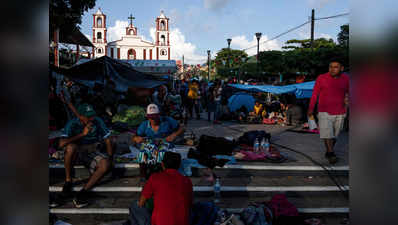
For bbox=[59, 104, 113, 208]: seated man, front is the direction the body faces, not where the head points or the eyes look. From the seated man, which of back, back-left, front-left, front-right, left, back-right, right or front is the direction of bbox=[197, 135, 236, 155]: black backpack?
left

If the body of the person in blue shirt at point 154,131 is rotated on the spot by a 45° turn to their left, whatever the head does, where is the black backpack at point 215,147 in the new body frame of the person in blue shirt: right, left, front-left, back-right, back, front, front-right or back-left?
left

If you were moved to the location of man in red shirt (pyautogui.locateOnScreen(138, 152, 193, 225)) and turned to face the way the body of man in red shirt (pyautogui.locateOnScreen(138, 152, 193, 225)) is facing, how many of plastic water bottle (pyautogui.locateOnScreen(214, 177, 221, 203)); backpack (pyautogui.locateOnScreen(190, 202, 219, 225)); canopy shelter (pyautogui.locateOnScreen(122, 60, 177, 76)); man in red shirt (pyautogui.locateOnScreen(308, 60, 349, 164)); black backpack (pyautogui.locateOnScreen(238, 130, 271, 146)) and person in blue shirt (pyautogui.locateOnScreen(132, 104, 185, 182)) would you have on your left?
0

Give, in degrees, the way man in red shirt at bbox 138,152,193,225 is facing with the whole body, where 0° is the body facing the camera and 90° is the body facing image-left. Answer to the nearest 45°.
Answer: approximately 135°

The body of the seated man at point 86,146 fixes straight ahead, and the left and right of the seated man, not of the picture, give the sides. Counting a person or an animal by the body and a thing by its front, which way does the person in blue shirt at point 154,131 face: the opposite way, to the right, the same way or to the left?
the same way

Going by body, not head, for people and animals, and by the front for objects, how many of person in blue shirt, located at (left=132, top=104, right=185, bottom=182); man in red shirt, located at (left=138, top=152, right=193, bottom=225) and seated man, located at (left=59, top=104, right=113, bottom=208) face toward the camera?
2

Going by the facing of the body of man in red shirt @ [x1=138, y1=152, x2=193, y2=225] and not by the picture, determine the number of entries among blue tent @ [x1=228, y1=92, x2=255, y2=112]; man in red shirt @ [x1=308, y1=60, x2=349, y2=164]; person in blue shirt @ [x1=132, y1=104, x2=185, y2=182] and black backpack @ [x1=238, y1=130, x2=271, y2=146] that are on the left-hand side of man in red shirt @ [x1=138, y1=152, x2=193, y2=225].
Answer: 0

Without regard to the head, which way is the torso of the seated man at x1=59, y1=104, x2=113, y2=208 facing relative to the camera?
toward the camera

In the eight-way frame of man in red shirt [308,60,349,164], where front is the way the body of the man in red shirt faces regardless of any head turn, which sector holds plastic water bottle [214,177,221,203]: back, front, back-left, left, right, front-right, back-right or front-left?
front-right

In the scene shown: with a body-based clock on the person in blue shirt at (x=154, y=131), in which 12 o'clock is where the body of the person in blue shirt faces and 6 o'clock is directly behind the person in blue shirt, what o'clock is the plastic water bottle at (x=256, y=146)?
The plastic water bottle is roughly at 8 o'clock from the person in blue shirt.

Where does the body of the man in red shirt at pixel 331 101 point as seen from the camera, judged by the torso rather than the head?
toward the camera

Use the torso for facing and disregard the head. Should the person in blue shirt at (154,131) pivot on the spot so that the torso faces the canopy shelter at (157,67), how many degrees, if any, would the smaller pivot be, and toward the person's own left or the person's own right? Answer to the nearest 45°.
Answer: approximately 180°

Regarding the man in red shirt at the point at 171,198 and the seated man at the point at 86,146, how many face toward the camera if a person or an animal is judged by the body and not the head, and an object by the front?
1

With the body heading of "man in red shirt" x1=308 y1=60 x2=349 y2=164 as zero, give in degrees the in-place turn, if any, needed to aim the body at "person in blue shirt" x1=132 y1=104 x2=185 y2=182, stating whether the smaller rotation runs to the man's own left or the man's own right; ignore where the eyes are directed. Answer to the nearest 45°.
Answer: approximately 45° to the man's own right

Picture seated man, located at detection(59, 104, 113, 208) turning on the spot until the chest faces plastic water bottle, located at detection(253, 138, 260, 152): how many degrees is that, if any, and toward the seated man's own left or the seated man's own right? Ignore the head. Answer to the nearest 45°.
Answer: approximately 90° to the seated man's own left
